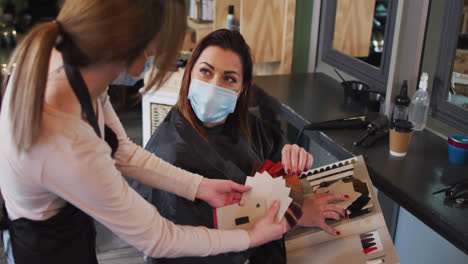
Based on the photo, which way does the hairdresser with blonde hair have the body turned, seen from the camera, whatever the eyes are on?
to the viewer's right

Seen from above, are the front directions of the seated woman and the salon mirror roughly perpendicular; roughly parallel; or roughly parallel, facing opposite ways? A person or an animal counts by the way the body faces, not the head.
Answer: roughly perpendicular

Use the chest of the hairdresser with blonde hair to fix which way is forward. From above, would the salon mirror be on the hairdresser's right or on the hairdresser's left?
on the hairdresser's left

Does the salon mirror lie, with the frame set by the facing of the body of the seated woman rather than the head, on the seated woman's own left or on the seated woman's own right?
on the seated woman's own left

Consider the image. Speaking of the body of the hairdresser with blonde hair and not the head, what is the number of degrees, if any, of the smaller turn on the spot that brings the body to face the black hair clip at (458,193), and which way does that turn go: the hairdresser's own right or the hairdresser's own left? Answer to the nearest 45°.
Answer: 0° — they already face it

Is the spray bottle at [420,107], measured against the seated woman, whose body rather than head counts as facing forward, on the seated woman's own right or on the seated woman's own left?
on the seated woman's own left

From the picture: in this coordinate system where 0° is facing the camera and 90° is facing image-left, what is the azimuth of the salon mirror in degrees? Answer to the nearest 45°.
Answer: approximately 45°

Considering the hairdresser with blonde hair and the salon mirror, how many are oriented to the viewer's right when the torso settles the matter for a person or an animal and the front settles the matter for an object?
1

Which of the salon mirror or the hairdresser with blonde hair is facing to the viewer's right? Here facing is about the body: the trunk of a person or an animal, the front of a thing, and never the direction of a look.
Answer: the hairdresser with blonde hair

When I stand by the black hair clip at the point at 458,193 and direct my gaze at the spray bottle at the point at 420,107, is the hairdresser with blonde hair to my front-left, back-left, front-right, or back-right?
back-left

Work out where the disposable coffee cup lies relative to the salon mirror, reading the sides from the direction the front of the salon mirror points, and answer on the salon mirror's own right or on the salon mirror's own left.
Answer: on the salon mirror's own left

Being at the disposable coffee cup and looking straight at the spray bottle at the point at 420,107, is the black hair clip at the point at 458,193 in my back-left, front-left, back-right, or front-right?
back-right

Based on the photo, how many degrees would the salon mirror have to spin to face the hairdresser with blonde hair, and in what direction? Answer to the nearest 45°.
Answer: approximately 45° to its left

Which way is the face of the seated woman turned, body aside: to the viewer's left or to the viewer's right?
to the viewer's left

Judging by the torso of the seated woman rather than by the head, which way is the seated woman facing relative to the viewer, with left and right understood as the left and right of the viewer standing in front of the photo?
facing the viewer and to the right of the viewer

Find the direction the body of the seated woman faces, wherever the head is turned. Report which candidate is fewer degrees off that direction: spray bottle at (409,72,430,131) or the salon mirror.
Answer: the spray bottle
